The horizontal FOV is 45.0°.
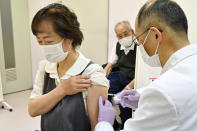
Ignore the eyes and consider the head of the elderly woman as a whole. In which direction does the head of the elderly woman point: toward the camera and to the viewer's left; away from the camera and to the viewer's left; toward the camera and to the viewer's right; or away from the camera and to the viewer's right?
toward the camera and to the viewer's left

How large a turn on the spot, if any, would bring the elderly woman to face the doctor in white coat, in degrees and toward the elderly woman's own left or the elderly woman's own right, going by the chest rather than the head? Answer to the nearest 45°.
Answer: approximately 90° to the elderly woman's own left

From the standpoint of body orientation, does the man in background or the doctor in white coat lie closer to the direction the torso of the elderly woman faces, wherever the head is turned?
the doctor in white coat

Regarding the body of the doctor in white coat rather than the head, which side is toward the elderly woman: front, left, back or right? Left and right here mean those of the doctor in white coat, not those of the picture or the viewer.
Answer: front

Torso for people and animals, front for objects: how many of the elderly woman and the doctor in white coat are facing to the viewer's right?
0

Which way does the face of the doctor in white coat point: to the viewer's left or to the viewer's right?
to the viewer's left

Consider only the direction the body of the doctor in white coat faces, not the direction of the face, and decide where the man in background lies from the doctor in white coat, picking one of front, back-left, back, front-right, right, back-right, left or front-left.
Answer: front-right

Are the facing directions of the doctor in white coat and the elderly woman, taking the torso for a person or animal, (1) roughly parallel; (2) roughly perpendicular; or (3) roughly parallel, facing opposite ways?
roughly perpendicular

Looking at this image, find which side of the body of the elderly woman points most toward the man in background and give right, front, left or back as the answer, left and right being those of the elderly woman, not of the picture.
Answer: back

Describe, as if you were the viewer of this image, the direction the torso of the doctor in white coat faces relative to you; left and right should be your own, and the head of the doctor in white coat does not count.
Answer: facing away from the viewer and to the left of the viewer
